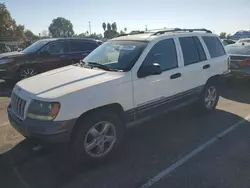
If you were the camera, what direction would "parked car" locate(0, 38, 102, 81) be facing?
facing the viewer and to the left of the viewer

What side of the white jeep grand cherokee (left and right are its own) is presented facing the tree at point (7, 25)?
right

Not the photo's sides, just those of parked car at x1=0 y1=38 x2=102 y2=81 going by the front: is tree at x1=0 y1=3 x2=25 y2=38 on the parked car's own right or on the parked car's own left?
on the parked car's own right

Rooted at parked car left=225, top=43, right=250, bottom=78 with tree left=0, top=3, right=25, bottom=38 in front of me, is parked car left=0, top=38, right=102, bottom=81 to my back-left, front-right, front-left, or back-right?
front-left

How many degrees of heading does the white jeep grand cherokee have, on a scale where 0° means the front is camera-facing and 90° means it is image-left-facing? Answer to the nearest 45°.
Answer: approximately 45°

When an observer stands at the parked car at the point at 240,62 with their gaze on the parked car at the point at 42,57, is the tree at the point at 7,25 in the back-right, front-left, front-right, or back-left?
front-right

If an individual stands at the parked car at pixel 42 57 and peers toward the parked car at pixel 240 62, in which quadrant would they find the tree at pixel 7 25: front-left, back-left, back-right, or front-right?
back-left
